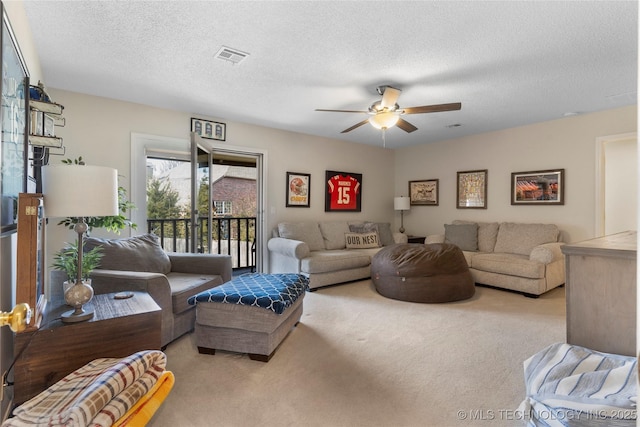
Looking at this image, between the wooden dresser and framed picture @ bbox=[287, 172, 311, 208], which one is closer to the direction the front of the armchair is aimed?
the wooden dresser

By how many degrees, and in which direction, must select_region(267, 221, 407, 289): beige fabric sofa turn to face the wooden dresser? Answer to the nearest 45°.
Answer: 0° — it already faces it

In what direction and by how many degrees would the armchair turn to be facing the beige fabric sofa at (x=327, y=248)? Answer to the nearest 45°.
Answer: approximately 90° to its left

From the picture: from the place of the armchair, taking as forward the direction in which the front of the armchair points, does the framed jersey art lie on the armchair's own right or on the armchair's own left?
on the armchair's own left

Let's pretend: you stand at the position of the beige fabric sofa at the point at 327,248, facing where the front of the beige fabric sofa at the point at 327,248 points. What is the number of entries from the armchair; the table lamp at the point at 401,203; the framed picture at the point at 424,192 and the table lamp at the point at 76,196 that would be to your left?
2

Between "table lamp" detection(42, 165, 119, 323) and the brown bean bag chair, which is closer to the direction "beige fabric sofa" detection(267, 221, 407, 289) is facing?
the brown bean bag chair

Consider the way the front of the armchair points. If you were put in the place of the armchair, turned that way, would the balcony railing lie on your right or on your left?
on your left

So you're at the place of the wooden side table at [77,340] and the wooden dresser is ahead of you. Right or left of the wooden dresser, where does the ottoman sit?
left

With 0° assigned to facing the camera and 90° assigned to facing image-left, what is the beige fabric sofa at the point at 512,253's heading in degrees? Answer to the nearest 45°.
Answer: approximately 45°

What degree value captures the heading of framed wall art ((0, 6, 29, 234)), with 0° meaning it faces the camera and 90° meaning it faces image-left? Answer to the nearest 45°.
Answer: approximately 270°

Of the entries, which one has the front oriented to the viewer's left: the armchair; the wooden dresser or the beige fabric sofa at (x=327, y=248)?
the wooden dresser

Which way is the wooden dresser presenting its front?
to the viewer's left
